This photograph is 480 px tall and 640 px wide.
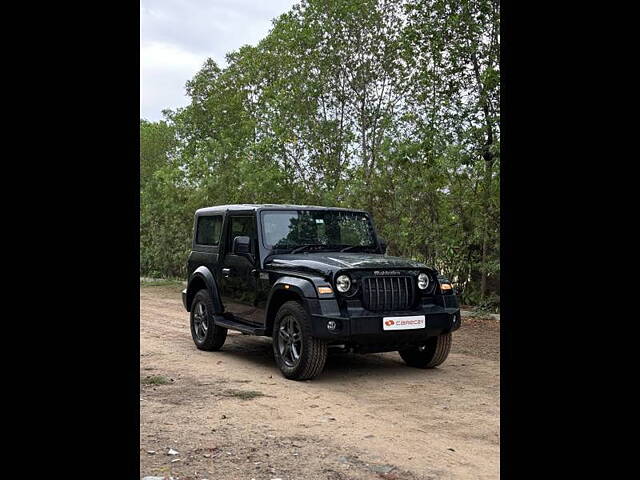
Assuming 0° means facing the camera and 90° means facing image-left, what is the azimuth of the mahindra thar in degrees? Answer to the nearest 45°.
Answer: approximately 315°
